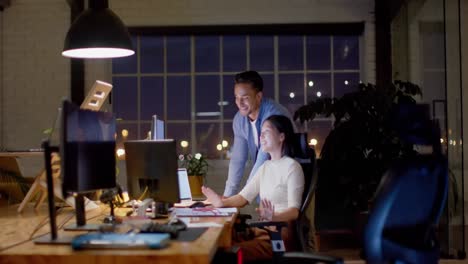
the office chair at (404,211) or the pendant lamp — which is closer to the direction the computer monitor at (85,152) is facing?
the office chair

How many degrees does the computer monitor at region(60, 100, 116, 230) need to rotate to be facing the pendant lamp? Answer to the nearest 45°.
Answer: approximately 135° to its left

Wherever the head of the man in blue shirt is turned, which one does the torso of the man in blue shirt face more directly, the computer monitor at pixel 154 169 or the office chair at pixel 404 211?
the computer monitor

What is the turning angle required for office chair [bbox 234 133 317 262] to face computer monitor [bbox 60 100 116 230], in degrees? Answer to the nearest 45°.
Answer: approximately 45° to its left

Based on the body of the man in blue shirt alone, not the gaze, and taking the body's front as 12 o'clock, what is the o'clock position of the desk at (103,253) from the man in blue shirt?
The desk is roughly at 11 o'clock from the man in blue shirt.

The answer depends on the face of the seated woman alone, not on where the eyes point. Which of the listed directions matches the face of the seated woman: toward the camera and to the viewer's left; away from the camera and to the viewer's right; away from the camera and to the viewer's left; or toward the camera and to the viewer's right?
toward the camera and to the viewer's left
